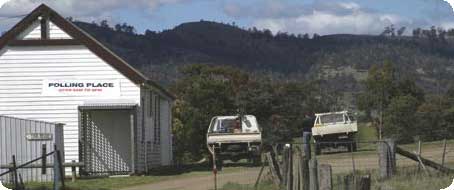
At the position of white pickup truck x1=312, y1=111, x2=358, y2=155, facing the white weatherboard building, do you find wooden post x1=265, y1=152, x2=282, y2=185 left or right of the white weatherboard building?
left

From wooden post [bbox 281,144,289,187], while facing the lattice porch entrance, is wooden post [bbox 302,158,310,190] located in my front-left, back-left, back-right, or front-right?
back-left

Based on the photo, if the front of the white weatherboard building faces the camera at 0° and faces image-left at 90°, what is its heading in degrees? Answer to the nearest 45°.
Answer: approximately 0°
